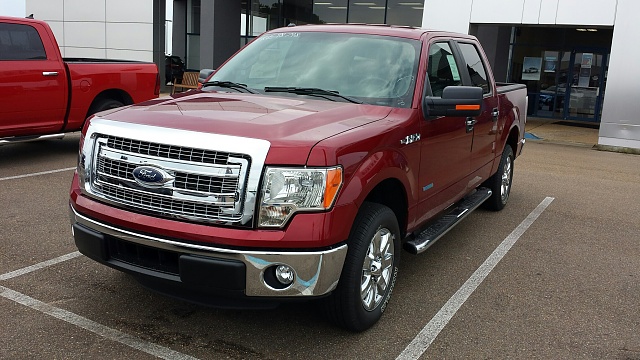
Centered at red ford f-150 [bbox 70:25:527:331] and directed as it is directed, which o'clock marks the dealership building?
The dealership building is roughly at 5 o'clock from the red ford f-150.

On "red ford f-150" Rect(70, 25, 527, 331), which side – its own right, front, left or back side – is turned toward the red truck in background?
right

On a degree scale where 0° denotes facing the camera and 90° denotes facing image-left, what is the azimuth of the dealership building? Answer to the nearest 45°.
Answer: approximately 0°

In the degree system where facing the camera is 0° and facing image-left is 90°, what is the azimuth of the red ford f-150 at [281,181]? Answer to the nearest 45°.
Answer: approximately 45°

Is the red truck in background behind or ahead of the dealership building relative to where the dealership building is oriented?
ahead

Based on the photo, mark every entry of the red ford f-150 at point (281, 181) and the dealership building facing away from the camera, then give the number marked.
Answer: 0
